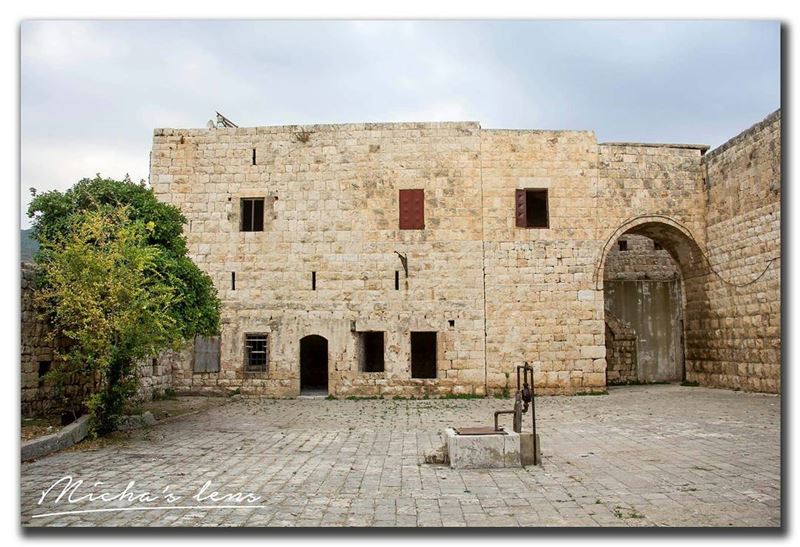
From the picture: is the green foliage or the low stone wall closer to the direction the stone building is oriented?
the low stone wall

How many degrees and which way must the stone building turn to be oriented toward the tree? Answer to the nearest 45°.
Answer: approximately 45° to its right

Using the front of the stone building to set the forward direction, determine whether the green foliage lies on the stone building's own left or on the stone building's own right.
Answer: on the stone building's own right

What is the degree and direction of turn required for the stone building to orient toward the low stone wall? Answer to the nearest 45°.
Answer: approximately 45° to its right

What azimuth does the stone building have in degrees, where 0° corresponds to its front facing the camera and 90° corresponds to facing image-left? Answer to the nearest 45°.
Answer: approximately 0°
